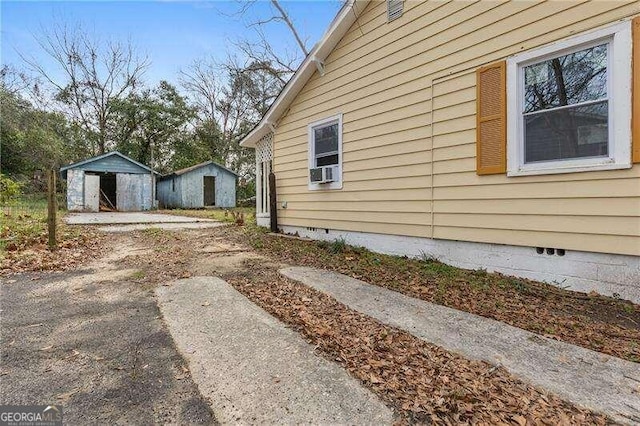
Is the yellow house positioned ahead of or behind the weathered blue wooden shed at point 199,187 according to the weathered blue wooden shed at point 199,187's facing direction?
ahead

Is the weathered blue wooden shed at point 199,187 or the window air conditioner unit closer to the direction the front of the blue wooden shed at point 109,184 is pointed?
the window air conditioner unit

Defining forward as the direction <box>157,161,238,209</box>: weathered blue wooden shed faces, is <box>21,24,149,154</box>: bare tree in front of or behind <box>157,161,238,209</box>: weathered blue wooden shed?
behind

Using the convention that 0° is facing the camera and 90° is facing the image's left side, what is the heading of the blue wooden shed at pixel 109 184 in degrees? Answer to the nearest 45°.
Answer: approximately 0°

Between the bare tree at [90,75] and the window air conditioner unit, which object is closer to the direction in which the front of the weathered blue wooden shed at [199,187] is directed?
the window air conditioner unit

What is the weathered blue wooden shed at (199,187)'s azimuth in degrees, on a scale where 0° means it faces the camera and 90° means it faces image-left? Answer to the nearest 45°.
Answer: approximately 315°

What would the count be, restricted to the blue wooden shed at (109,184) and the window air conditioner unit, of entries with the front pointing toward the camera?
1

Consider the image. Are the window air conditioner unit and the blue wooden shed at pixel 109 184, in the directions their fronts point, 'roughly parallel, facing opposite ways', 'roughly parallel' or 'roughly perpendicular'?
roughly perpendicular
